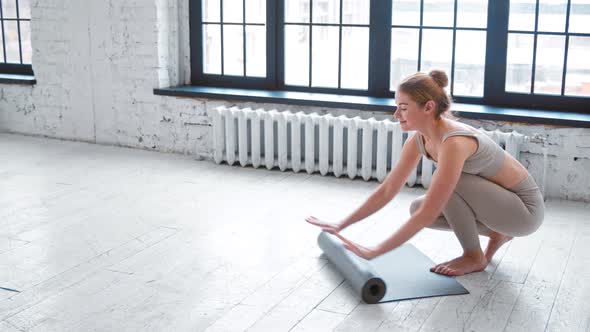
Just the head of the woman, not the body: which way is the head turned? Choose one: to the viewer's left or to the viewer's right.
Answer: to the viewer's left

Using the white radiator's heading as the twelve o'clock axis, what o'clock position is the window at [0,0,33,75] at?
The window is roughly at 4 o'clock from the white radiator.

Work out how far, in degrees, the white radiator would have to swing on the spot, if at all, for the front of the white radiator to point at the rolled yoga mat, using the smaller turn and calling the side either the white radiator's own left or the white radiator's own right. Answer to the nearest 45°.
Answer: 0° — it already faces it

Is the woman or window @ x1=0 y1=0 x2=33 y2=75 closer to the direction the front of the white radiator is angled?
the woman

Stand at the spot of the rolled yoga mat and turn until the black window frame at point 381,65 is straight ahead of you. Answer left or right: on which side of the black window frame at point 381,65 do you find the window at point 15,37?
left

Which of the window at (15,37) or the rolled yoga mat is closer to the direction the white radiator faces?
the rolled yoga mat

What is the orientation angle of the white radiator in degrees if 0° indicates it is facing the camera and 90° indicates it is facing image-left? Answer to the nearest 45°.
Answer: approximately 0°
